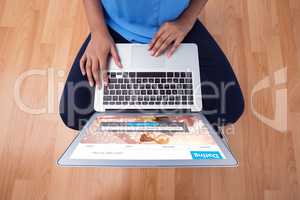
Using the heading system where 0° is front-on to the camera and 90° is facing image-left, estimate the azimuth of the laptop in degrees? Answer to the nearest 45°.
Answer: approximately 180°
